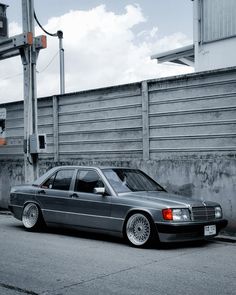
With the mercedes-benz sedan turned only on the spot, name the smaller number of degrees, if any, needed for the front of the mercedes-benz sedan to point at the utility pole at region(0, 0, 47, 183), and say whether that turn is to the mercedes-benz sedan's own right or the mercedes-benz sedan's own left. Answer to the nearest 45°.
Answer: approximately 180°

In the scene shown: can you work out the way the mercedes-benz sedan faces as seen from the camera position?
facing the viewer and to the right of the viewer

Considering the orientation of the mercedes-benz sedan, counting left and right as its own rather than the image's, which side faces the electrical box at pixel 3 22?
back
